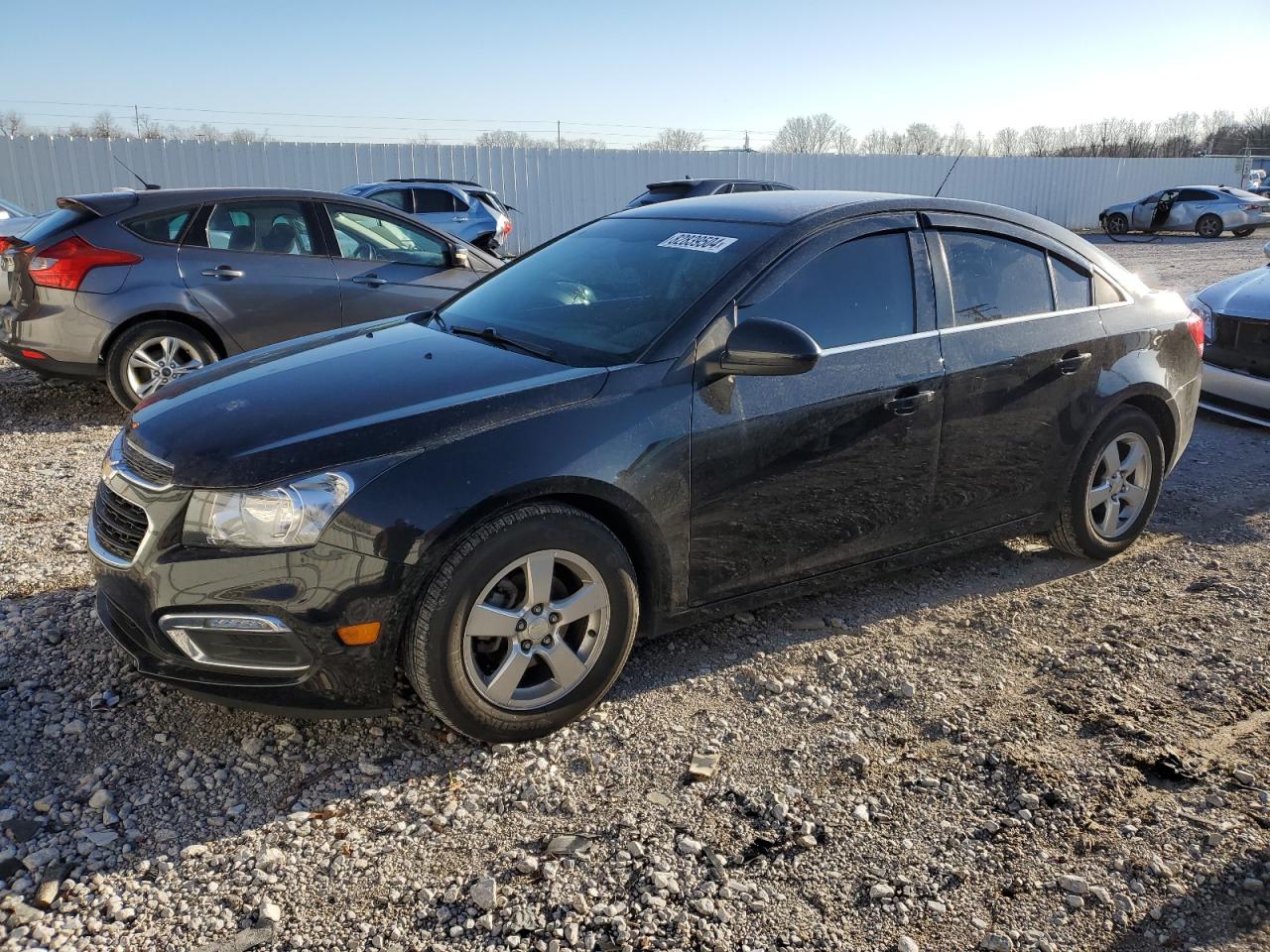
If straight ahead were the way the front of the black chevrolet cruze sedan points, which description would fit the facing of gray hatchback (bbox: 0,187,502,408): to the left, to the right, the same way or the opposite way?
the opposite way

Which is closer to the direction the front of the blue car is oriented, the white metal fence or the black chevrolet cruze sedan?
the white metal fence

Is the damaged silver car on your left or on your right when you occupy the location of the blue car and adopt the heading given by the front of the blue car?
on your right

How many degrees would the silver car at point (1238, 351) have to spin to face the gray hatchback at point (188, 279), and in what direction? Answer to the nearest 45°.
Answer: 0° — it already faces it

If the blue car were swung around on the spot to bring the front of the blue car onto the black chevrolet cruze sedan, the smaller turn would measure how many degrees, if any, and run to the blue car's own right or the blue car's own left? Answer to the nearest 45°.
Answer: approximately 135° to the blue car's own left

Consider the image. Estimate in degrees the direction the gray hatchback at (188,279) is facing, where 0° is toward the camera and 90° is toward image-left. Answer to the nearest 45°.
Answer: approximately 225°

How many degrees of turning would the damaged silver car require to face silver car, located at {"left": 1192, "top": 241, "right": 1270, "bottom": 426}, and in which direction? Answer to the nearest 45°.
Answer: approximately 135° to its left

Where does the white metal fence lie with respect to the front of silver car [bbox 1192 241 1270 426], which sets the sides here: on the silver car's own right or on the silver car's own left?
on the silver car's own right
